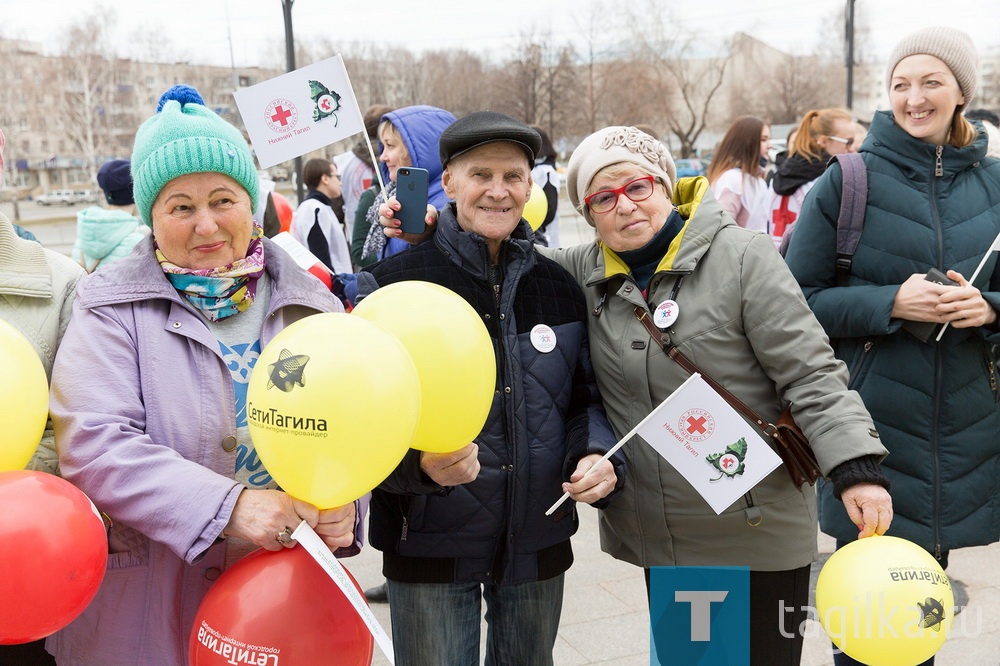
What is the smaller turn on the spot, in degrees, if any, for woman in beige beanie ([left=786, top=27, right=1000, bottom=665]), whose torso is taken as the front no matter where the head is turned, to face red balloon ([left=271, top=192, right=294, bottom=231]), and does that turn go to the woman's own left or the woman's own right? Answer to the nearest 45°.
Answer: approximately 135° to the woman's own right

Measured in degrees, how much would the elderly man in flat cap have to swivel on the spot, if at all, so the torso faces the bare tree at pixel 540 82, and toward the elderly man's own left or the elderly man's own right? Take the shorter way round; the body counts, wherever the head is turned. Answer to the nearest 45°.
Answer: approximately 180°

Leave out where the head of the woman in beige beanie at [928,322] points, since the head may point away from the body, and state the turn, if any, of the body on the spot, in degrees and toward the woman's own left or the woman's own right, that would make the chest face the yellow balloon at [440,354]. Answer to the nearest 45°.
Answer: approximately 45° to the woman's own right

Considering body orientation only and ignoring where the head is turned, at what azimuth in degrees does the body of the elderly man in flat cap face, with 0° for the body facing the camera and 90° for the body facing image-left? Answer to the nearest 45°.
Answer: approximately 0°

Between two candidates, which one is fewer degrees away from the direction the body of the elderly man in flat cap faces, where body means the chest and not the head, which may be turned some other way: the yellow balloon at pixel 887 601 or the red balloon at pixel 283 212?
the yellow balloon

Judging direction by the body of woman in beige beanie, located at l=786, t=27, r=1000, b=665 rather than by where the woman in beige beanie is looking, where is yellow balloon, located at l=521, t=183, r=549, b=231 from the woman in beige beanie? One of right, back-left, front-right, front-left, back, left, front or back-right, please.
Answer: back-right

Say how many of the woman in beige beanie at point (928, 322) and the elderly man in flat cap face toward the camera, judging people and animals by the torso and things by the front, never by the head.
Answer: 2

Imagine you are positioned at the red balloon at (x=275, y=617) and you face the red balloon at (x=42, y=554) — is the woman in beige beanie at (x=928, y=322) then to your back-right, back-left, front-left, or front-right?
back-right
